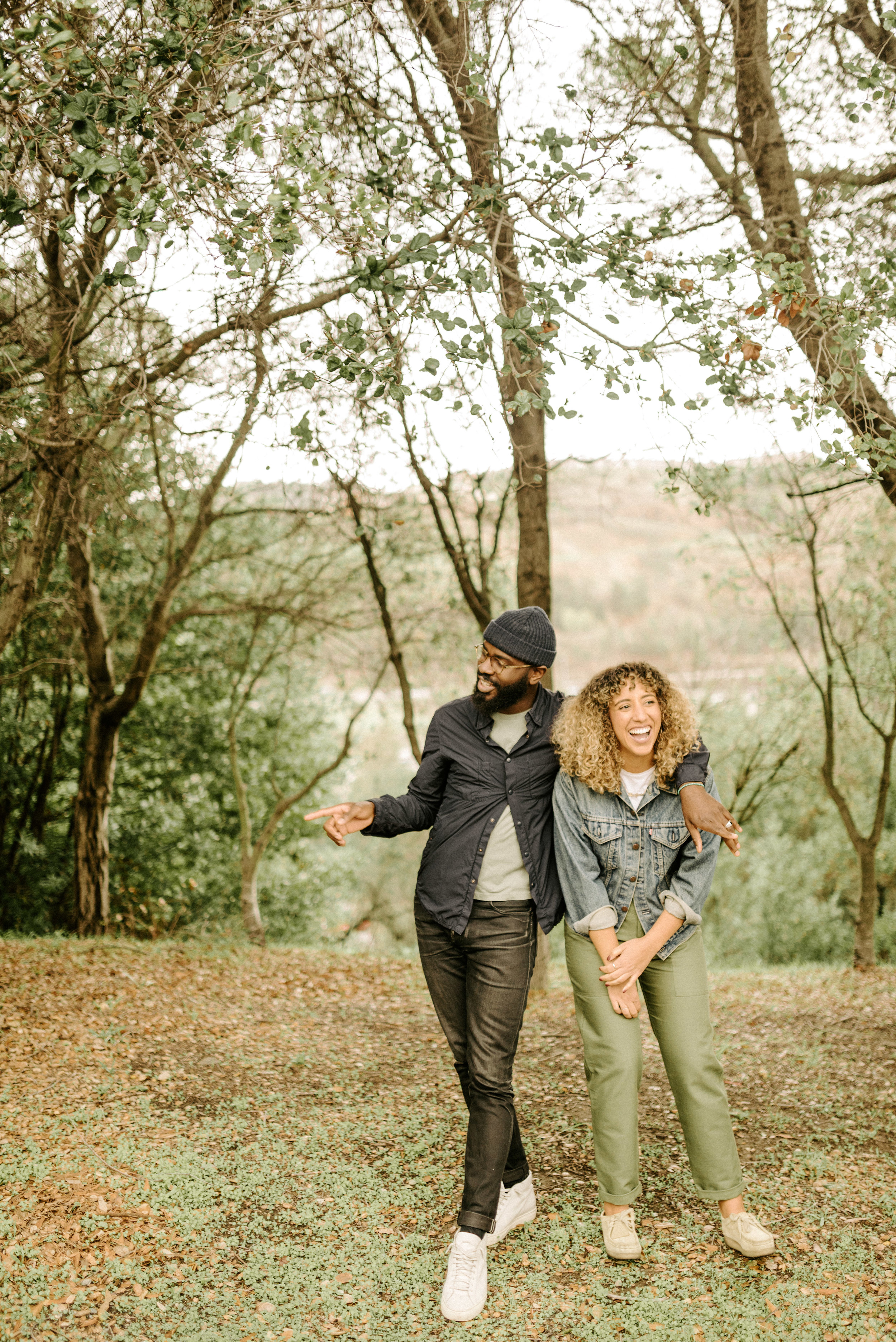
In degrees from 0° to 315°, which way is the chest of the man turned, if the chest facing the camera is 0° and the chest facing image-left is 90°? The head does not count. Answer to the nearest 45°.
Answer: approximately 0°

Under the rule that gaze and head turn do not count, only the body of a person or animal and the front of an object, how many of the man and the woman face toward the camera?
2

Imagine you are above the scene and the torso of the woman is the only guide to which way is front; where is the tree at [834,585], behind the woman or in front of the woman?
behind

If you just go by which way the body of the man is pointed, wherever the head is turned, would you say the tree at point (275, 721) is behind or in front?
behind
